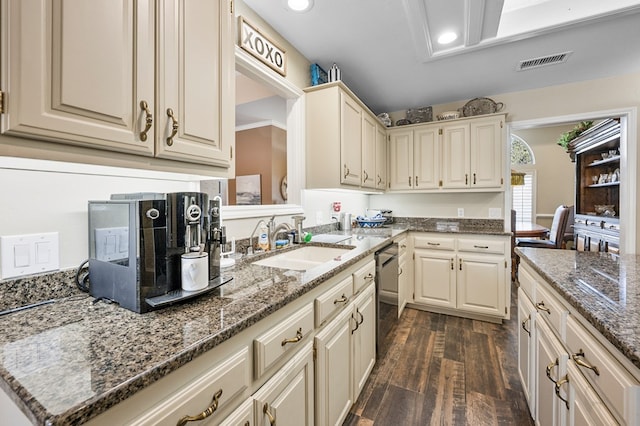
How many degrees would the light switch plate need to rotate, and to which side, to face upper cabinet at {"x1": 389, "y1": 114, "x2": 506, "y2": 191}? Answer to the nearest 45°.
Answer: approximately 45° to its left

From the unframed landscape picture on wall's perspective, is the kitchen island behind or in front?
in front

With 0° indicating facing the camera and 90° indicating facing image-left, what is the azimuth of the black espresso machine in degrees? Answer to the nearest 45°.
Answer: approximately 315°

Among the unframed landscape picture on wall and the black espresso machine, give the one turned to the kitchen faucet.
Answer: the unframed landscape picture on wall

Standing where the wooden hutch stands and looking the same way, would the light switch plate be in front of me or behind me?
in front

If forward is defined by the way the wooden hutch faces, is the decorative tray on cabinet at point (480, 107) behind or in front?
in front

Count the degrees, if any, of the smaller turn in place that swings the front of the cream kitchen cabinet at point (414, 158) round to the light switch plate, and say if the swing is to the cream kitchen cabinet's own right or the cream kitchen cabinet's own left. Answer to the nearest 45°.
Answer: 0° — it already faces it

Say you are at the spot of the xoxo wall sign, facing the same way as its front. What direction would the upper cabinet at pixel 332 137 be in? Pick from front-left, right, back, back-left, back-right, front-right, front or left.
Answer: left

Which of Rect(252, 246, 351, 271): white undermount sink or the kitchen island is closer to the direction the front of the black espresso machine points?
the kitchen island

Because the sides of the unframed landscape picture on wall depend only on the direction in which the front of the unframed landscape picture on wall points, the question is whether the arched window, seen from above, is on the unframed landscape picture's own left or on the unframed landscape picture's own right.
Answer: on the unframed landscape picture's own left
